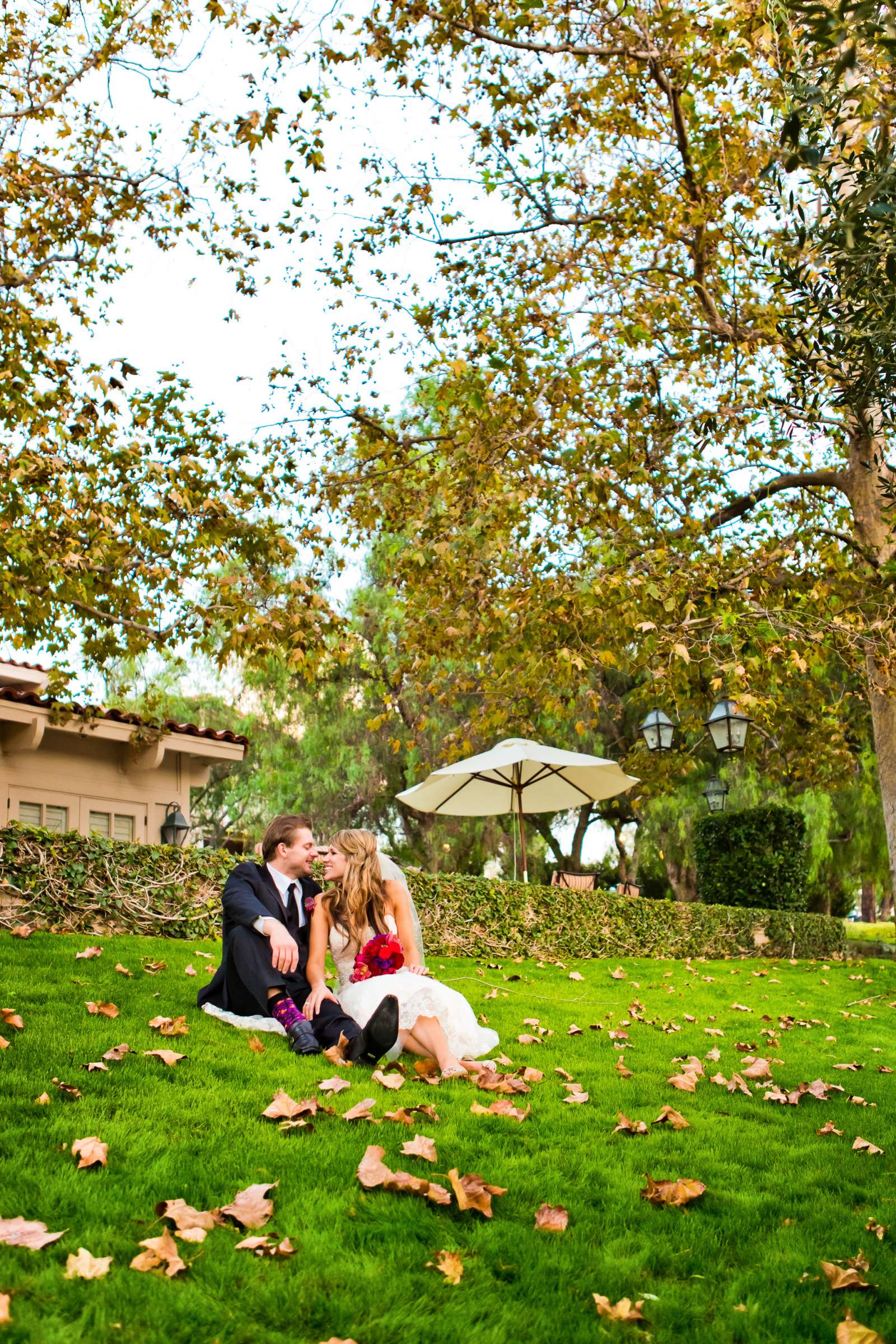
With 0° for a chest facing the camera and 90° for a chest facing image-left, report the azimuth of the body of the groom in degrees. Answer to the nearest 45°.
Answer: approximately 315°

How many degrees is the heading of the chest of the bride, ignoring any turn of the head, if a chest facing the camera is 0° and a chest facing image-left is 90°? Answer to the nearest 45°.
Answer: approximately 0°

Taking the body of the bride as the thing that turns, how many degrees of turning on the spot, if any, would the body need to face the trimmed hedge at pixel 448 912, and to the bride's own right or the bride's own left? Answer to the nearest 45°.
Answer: approximately 180°

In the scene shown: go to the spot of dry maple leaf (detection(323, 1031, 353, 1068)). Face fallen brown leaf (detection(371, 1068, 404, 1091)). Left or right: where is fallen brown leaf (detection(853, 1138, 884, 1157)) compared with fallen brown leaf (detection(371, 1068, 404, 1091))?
left

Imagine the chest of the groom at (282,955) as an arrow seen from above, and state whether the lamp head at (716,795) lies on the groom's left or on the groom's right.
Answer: on the groom's left

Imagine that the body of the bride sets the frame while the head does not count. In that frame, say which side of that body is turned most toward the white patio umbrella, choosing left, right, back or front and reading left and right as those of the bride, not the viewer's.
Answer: back

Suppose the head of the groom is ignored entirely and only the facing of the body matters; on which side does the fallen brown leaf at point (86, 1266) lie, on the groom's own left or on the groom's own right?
on the groom's own right

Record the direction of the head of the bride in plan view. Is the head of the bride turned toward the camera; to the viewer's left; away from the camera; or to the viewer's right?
to the viewer's left

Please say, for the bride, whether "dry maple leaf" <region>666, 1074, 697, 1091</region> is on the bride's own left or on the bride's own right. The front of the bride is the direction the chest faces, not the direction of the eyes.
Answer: on the bride's own left
